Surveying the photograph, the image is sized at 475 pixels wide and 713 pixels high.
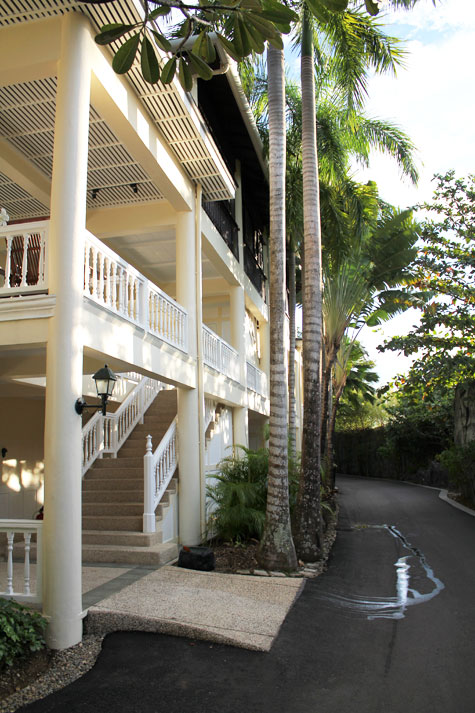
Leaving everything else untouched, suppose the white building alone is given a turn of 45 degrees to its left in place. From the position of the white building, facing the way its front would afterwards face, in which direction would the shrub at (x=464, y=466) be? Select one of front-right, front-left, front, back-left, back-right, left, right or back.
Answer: front-left

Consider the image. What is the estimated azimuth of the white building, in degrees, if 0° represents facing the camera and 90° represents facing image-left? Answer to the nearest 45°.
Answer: approximately 315°
